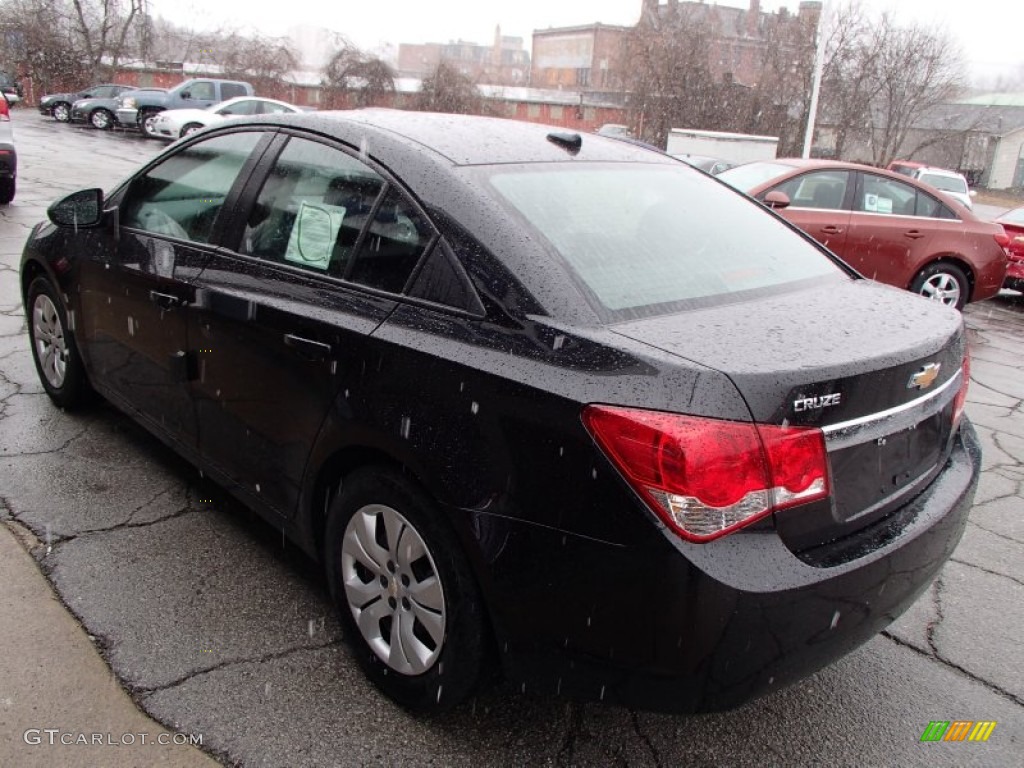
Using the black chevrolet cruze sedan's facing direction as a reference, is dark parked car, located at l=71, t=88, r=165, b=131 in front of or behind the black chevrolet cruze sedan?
in front

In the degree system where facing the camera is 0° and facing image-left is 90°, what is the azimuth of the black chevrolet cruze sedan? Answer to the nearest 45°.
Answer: approximately 135°

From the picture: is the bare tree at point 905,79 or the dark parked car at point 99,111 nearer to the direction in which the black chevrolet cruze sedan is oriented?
the dark parked car

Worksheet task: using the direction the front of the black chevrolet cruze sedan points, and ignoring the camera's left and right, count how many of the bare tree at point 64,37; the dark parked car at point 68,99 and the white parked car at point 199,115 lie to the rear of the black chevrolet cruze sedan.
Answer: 0

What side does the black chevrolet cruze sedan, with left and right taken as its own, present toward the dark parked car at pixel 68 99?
front

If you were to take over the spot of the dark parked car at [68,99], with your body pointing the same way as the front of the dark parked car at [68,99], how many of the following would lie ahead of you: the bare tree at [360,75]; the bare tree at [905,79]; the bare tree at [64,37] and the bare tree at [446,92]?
0

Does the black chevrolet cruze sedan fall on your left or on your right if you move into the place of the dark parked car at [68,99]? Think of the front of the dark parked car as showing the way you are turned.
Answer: on your left

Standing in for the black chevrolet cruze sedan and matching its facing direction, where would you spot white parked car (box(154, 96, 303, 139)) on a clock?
The white parked car is roughly at 1 o'clock from the black chevrolet cruze sedan.

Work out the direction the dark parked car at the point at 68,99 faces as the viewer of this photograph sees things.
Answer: facing the viewer and to the left of the viewer

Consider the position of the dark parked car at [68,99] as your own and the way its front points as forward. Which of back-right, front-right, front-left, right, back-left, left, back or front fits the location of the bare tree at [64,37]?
back-right

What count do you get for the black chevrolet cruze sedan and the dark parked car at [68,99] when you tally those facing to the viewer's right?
0
